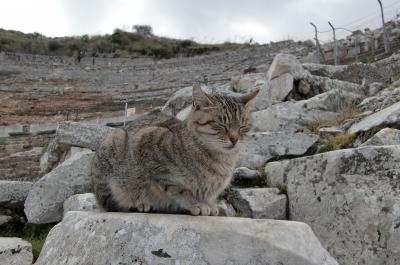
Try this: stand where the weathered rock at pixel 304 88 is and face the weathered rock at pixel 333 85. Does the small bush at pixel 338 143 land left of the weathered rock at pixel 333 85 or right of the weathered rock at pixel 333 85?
right

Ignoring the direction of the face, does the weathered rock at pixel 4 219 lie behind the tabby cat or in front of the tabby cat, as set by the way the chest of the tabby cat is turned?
behind

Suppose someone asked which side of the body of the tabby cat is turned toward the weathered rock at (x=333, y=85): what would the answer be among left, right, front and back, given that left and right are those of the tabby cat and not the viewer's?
left

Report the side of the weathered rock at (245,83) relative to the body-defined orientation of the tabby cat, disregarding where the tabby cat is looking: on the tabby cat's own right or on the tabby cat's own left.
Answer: on the tabby cat's own left

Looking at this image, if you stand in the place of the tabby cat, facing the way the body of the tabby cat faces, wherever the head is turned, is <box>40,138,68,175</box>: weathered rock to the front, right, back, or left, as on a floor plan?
back
